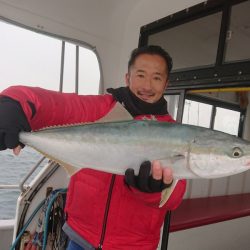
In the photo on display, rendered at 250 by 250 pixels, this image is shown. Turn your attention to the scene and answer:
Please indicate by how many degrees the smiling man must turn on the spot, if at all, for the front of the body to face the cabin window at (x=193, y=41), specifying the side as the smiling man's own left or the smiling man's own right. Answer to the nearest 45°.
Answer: approximately 135° to the smiling man's own left

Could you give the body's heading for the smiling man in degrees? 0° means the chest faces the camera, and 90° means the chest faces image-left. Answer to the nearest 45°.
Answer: approximately 0°
